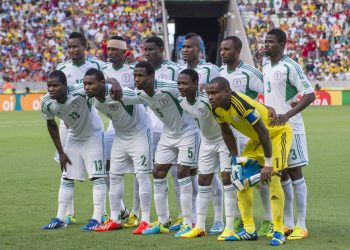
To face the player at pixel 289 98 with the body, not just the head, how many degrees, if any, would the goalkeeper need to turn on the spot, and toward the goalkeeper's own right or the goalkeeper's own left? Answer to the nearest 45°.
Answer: approximately 180°

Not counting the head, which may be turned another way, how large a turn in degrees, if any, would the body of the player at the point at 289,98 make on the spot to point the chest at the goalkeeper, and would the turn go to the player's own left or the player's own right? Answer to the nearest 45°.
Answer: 0° — they already face them

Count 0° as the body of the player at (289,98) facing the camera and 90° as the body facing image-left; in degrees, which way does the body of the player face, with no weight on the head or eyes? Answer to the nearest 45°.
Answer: approximately 45°

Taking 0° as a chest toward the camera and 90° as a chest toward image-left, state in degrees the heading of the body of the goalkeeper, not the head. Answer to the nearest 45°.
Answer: approximately 45°
